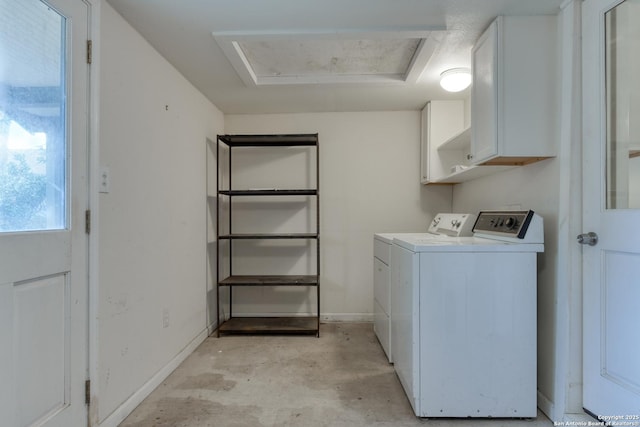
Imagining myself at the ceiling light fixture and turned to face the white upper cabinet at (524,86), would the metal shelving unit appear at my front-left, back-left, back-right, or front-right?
back-right

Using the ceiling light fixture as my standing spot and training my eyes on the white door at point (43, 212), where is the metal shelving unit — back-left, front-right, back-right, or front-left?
front-right

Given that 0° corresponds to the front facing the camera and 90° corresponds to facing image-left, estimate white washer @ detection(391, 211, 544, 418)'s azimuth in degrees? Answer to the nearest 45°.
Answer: approximately 90°

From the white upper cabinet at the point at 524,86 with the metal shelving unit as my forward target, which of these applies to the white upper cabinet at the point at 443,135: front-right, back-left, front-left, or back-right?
front-right

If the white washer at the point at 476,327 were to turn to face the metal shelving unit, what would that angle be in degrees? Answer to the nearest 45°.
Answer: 0° — it already faces it

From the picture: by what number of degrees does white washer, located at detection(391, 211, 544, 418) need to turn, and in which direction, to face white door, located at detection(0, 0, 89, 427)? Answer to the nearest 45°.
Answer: approximately 45° to its left
